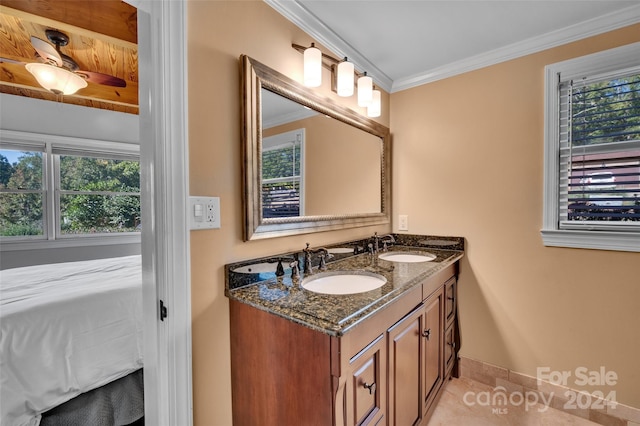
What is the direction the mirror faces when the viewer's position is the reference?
facing the viewer and to the right of the viewer

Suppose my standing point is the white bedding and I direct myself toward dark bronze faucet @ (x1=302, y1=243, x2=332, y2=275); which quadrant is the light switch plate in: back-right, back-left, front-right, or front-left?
front-right

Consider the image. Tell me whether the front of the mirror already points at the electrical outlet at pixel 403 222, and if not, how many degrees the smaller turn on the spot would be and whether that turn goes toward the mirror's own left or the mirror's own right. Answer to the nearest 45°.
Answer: approximately 90° to the mirror's own left

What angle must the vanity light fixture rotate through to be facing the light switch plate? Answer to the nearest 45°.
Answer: approximately 90° to its right

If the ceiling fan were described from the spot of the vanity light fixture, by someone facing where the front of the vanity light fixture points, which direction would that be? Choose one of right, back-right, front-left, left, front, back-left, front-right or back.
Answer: back-right

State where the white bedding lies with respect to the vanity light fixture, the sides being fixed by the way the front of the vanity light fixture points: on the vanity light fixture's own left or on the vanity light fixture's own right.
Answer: on the vanity light fixture's own right

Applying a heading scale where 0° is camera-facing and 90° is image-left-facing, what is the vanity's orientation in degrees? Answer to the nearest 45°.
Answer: approximately 315°

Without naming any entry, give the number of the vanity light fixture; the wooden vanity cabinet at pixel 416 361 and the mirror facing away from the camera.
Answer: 0

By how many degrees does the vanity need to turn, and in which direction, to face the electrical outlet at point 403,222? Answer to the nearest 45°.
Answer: approximately 135° to its left

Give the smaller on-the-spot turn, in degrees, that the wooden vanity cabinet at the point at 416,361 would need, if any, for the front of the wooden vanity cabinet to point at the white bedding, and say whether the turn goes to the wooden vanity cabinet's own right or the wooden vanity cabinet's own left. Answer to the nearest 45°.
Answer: approximately 135° to the wooden vanity cabinet's own right
